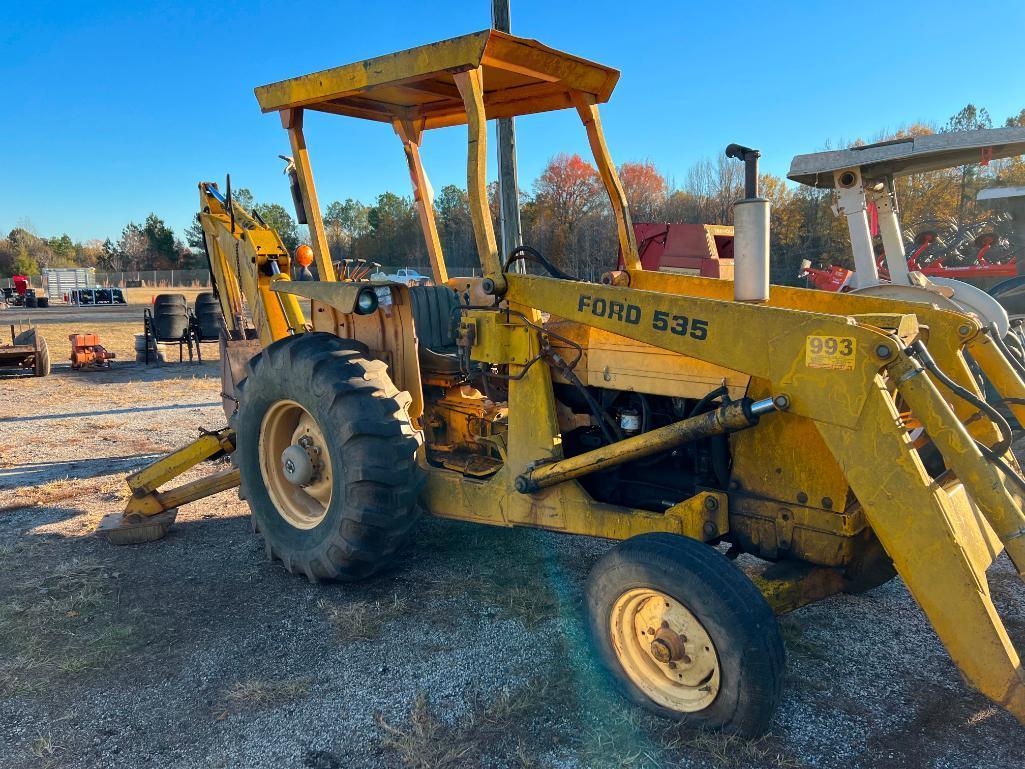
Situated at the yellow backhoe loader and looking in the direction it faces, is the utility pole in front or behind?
behind

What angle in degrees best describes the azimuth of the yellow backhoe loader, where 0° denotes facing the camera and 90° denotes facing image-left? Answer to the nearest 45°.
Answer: approximately 315°

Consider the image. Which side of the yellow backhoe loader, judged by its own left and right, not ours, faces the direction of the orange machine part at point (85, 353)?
back

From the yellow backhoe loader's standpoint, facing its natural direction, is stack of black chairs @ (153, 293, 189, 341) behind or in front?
behind

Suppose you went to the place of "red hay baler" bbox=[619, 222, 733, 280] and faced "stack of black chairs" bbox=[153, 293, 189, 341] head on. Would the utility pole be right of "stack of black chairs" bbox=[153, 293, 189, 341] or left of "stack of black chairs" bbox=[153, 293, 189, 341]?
left

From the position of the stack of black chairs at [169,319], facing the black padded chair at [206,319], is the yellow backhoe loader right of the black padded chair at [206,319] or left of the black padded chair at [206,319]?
right

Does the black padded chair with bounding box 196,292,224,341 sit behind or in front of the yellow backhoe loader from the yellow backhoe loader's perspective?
behind

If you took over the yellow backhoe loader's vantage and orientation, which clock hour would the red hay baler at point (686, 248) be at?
The red hay baler is roughly at 8 o'clock from the yellow backhoe loader.
